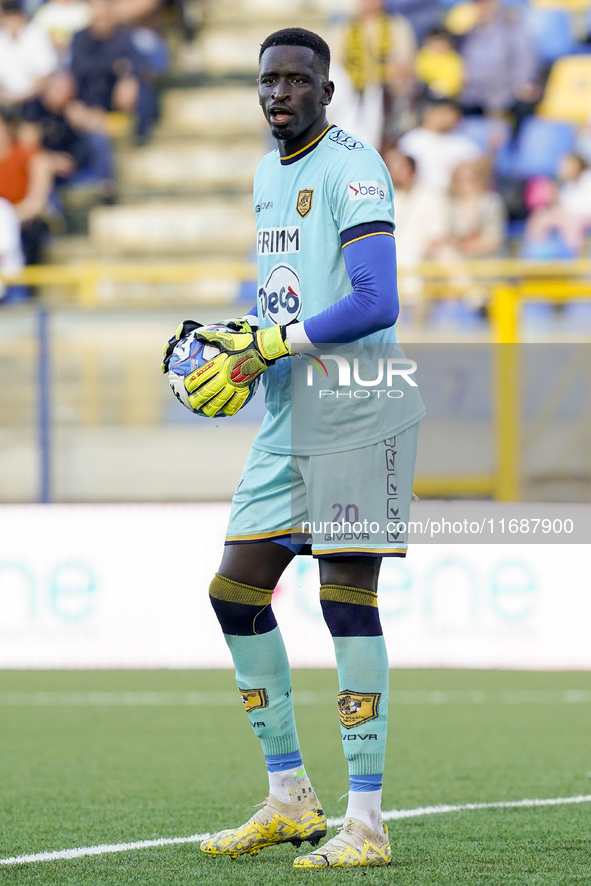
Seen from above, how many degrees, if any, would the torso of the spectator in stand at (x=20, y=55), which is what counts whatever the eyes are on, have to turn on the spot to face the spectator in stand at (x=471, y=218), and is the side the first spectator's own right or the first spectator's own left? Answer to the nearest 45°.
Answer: approximately 45° to the first spectator's own left

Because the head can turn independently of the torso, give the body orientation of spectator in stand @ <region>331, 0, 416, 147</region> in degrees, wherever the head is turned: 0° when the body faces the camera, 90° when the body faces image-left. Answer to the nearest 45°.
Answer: approximately 0°

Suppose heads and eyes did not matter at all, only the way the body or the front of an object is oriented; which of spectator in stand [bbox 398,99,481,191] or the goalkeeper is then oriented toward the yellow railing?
the spectator in stand

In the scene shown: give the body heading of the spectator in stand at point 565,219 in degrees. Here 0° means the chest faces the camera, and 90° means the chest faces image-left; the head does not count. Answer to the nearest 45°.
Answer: approximately 45°

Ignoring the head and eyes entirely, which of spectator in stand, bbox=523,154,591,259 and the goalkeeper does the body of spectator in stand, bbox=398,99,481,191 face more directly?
the goalkeeper

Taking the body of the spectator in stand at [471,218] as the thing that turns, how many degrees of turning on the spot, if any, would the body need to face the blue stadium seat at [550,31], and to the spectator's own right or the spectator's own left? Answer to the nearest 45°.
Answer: approximately 135° to the spectator's own right

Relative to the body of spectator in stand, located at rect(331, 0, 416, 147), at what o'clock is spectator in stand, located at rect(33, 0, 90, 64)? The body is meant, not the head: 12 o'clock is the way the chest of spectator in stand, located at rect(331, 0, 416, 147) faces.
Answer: spectator in stand, located at rect(33, 0, 90, 64) is roughly at 4 o'clock from spectator in stand, located at rect(331, 0, 416, 147).

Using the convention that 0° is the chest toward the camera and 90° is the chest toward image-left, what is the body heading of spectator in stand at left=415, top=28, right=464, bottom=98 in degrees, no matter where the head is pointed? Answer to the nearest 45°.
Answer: approximately 0°
